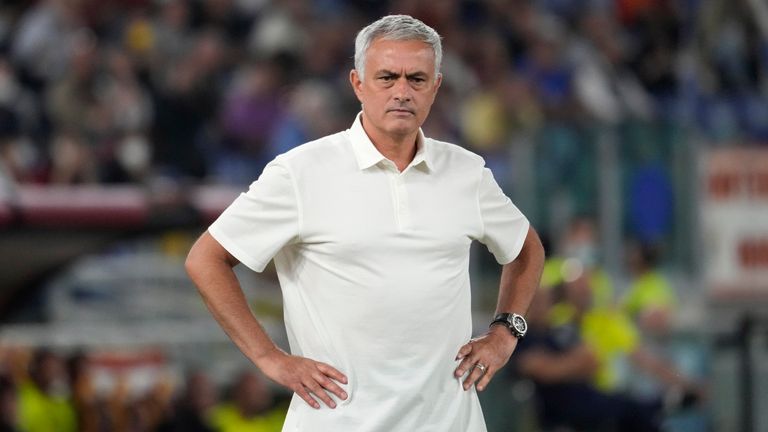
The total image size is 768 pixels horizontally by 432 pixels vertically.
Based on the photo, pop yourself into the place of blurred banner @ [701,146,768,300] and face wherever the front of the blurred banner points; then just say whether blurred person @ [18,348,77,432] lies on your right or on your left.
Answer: on your right

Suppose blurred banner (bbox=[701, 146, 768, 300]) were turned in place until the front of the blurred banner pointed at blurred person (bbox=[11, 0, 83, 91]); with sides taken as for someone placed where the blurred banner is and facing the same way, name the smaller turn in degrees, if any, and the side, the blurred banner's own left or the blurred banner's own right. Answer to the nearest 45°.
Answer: approximately 90° to the blurred banner's own right

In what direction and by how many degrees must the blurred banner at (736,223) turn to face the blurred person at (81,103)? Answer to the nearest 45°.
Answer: approximately 90° to its right

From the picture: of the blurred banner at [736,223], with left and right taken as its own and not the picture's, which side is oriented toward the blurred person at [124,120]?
right

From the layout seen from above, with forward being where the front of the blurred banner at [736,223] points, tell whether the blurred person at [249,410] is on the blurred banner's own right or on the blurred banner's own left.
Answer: on the blurred banner's own right

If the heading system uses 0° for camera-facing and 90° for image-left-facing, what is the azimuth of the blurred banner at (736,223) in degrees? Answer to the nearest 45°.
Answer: approximately 0°
